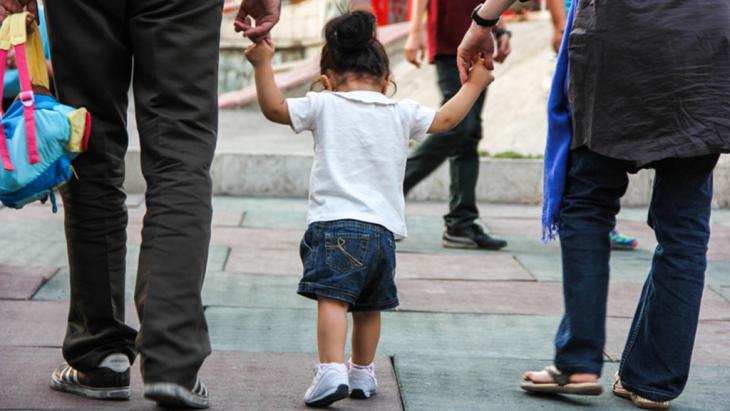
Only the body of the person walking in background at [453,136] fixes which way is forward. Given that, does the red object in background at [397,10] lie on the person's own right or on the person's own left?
on the person's own left

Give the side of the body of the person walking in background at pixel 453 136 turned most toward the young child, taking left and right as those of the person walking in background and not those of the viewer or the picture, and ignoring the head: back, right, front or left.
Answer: right

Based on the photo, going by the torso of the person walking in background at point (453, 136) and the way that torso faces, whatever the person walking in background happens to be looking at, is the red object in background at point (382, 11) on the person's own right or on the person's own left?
on the person's own left

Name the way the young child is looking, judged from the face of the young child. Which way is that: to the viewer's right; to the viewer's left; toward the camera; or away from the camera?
away from the camera

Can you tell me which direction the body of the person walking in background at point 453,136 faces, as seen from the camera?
to the viewer's right
